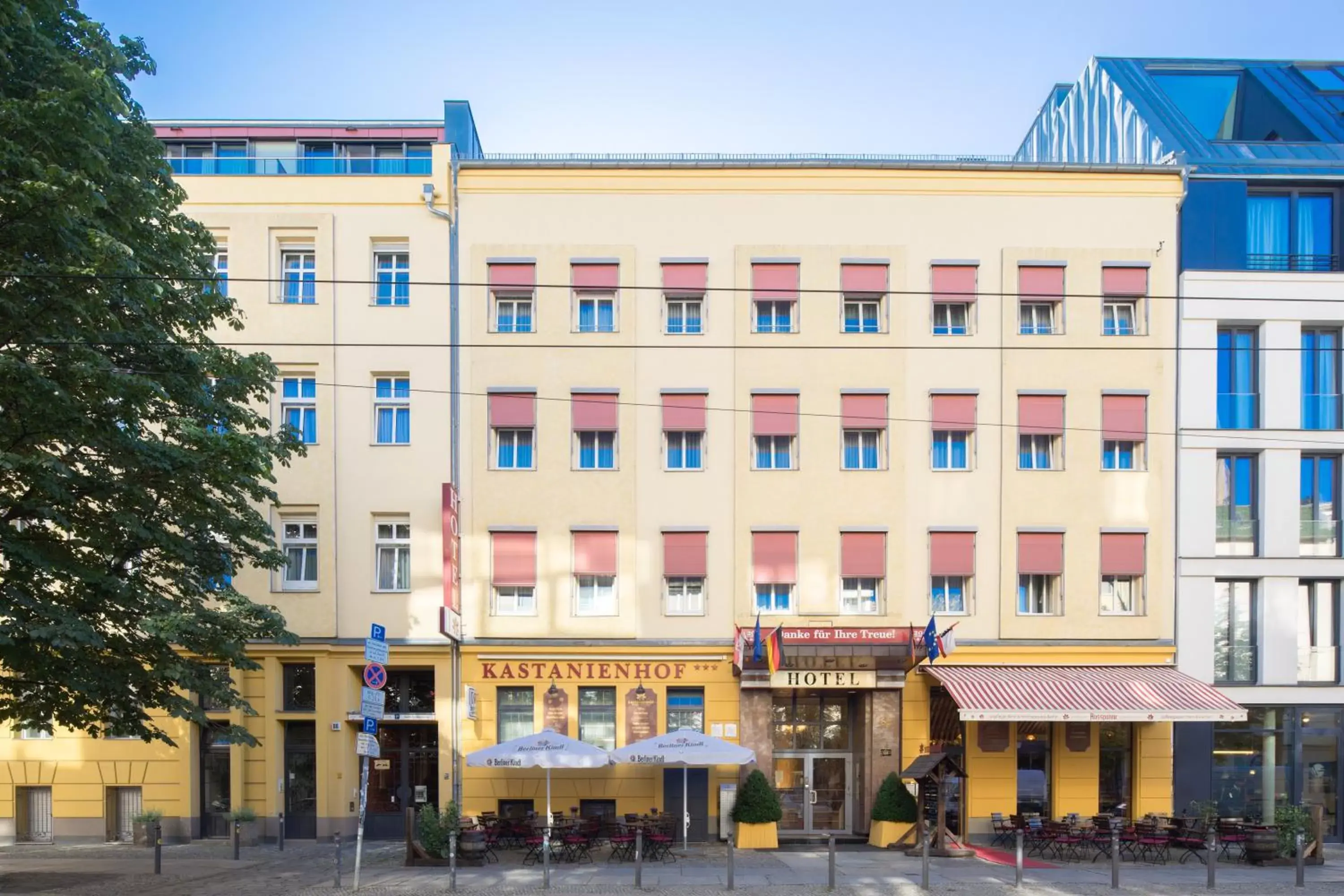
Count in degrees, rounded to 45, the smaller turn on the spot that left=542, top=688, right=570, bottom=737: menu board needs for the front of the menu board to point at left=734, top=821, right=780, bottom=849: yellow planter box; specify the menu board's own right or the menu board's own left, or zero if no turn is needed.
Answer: approximately 45° to the menu board's own left

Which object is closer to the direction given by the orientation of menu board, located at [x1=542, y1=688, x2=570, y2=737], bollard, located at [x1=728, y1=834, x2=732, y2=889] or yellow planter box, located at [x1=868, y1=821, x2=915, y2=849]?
the bollard

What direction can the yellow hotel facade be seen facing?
toward the camera

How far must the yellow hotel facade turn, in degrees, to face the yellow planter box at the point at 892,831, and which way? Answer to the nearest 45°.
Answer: approximately 45° to its left

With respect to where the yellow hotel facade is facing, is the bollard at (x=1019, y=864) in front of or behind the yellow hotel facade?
in front

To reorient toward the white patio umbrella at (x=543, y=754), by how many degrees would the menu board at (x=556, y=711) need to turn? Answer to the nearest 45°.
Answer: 0° — it already faces it

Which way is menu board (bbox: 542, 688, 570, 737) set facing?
toward the camera

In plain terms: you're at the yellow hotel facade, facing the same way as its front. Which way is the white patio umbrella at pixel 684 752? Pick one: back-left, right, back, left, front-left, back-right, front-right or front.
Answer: front
